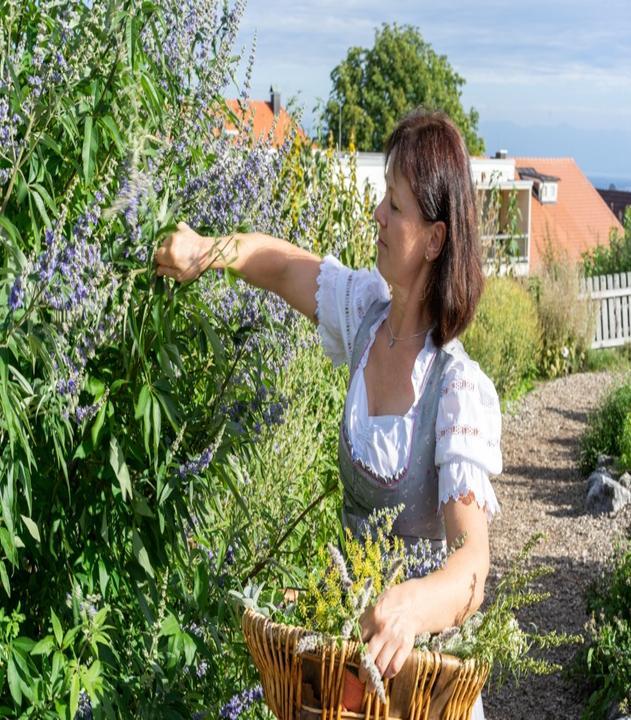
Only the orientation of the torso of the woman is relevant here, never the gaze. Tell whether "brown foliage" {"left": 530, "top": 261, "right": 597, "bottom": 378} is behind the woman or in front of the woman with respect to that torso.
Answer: behind

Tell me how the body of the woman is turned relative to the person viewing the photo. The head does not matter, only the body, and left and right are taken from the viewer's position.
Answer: facing the viewer and to the left of the viewer

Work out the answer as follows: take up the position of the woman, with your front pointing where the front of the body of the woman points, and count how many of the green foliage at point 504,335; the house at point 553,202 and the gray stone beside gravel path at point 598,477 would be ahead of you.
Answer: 0

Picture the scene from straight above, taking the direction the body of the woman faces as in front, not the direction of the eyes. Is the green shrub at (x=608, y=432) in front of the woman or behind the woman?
behind

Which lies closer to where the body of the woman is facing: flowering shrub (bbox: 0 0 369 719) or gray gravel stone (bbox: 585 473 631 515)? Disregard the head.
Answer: the flowering shrub

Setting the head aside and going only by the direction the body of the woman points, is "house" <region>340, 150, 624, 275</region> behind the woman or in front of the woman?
behind

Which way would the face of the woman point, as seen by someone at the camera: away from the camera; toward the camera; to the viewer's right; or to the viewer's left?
to the viewer's left
